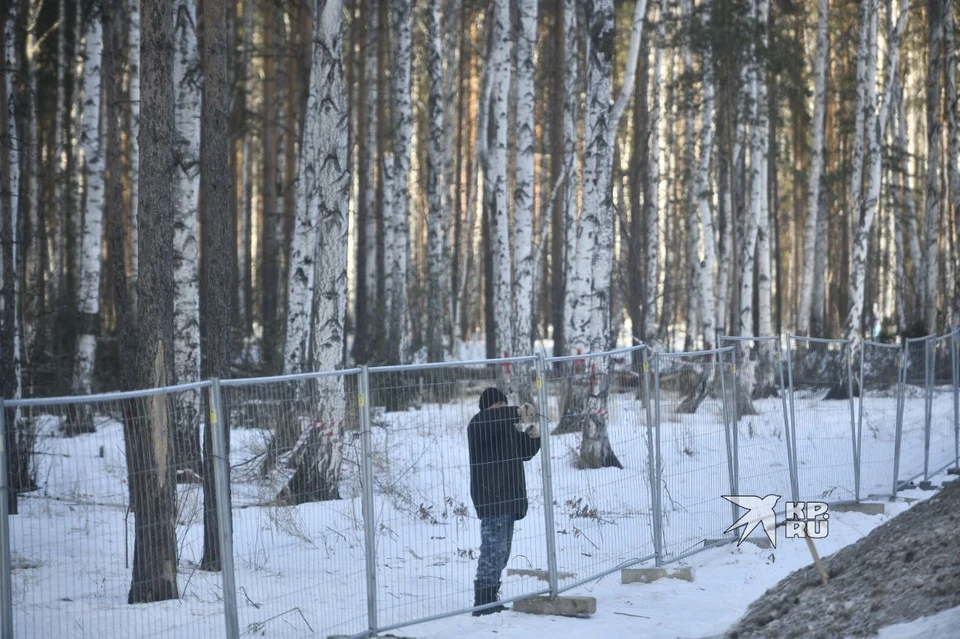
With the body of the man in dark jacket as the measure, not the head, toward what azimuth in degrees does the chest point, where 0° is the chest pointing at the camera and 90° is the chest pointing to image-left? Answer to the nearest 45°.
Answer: approximately 225°

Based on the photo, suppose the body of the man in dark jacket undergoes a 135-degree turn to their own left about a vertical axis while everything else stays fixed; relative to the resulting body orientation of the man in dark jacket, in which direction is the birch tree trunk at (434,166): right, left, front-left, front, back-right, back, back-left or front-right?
right

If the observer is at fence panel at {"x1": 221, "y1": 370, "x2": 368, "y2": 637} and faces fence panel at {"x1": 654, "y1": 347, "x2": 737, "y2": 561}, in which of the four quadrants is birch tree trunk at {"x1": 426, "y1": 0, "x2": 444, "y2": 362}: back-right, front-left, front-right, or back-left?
front-left

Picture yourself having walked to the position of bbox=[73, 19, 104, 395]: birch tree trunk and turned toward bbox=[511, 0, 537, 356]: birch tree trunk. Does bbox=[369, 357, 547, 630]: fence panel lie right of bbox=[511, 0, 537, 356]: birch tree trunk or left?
right

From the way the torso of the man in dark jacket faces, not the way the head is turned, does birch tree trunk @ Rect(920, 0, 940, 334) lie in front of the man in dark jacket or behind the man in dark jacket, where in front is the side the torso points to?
in front

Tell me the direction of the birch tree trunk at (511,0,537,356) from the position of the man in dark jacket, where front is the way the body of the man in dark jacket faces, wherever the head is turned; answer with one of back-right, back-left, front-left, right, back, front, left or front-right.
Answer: front-left

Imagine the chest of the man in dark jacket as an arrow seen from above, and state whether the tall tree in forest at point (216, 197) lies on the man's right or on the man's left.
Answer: on the man's left

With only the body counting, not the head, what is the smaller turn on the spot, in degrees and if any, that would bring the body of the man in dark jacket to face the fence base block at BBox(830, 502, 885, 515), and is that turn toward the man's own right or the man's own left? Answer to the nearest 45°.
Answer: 0° — they already face it

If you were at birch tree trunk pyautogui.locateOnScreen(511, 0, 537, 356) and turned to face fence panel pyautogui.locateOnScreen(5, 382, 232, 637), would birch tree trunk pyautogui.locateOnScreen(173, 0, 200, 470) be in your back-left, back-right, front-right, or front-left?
front-right

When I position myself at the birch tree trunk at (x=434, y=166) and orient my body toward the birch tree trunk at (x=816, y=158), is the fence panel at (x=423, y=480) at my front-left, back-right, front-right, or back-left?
back-right

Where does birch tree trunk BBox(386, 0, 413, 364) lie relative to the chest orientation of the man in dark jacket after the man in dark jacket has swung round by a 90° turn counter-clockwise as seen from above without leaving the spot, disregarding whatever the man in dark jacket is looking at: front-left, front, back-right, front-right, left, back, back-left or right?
front-right

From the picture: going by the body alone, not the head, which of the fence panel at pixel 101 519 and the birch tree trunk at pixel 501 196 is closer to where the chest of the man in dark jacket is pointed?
the birch tree trunk

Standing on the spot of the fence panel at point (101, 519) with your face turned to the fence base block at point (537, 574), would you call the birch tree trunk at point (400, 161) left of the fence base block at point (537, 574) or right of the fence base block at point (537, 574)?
left

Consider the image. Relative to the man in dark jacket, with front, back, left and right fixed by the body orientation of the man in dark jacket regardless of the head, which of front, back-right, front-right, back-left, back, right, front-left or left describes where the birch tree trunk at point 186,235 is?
left

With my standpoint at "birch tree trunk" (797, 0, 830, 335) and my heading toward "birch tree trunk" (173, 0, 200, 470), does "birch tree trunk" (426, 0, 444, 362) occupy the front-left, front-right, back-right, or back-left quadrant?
front-right

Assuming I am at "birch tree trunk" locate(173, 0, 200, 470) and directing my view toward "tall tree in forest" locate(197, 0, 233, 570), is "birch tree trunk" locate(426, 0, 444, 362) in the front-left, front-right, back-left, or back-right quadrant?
back-left

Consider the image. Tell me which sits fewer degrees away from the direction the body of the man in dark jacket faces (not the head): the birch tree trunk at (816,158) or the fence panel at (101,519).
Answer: the birch tree trunk
